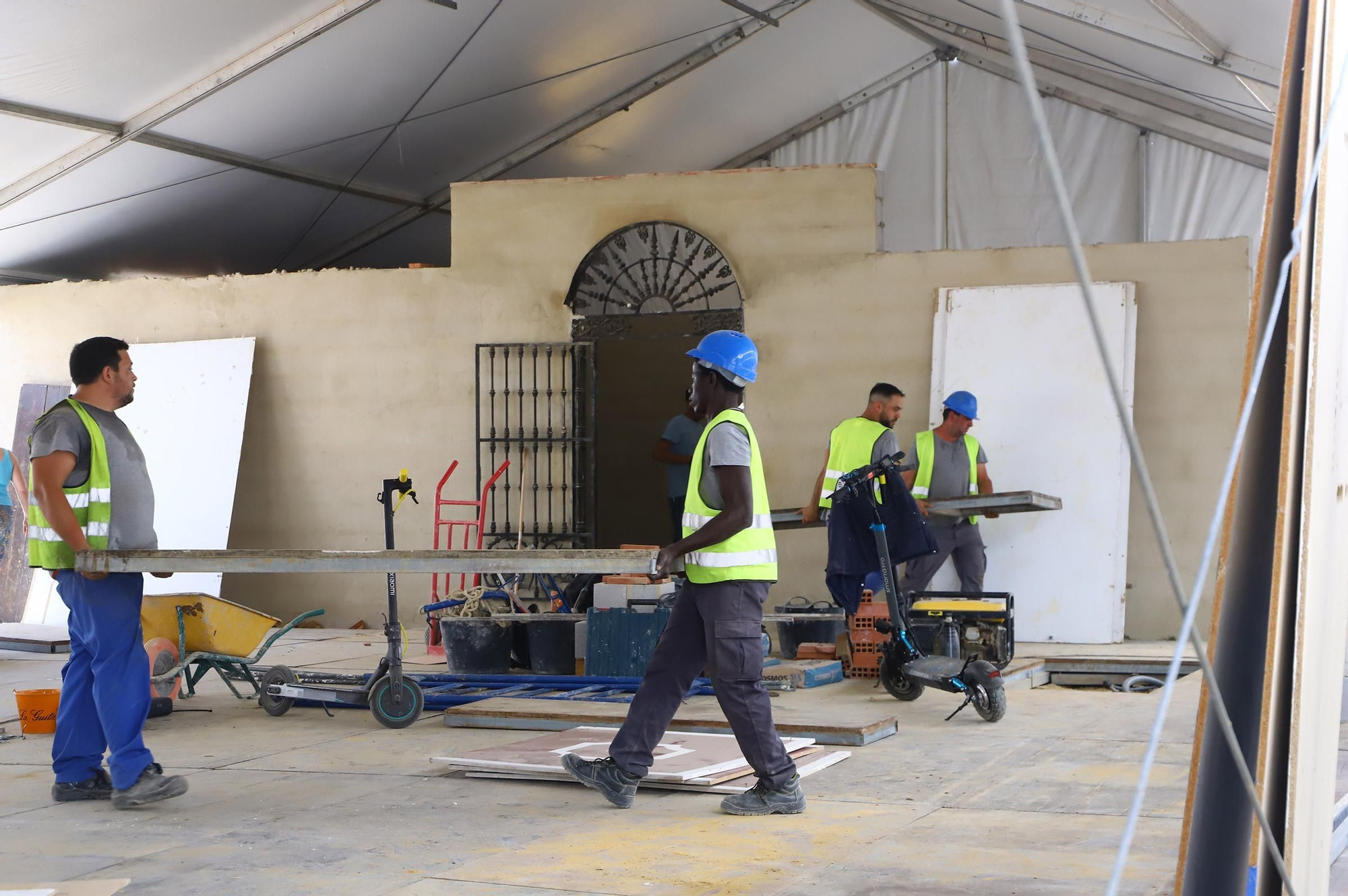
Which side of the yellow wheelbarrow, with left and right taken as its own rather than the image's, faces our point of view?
left

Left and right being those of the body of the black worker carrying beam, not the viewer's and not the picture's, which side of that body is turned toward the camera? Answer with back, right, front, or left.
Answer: left

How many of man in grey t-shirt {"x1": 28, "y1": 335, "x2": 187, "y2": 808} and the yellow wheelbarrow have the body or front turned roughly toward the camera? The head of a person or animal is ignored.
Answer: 0

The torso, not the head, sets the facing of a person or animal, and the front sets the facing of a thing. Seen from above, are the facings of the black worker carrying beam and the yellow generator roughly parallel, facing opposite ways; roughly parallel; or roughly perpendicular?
roughly perpendicular

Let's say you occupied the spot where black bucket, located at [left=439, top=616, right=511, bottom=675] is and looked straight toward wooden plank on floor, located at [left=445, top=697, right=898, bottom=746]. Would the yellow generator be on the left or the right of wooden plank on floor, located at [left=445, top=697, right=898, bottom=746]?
left

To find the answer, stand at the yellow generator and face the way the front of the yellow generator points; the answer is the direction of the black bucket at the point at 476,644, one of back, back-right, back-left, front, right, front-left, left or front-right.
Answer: right

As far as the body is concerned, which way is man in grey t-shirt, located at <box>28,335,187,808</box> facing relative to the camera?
to the viewer's right

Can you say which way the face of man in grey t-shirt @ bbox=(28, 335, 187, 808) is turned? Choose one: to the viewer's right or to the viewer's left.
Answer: to the viewer's right

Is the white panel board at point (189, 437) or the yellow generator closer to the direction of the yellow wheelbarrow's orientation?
the white panel board

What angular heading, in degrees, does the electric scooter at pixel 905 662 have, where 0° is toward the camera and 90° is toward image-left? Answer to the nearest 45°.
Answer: approximately 135°

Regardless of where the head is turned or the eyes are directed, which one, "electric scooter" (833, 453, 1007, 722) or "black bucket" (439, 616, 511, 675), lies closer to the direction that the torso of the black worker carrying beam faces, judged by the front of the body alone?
the black bucket
